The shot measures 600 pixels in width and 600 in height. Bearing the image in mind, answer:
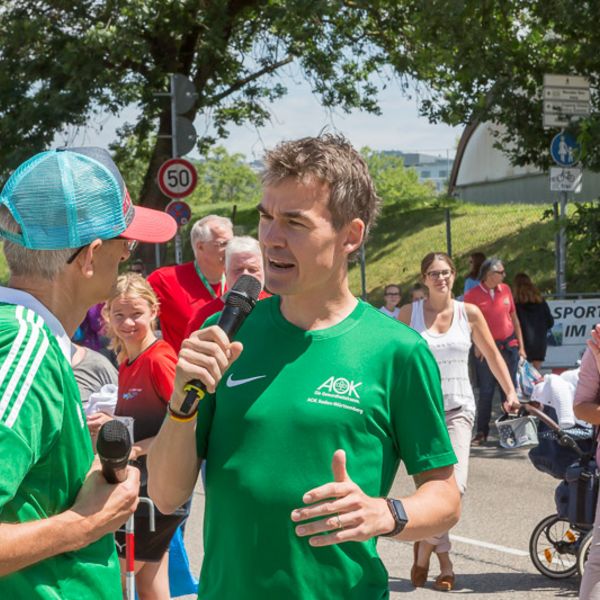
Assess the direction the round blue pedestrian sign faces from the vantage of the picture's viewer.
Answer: facing the viewer

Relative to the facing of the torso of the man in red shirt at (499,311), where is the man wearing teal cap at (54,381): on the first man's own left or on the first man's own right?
on the first man's own right

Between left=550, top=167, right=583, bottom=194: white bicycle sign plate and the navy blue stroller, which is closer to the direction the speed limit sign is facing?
the navy blue stroller

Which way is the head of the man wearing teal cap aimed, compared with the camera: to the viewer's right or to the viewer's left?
to the viewer's right

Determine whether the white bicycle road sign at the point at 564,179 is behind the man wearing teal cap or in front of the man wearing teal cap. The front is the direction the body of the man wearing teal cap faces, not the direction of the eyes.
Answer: in front

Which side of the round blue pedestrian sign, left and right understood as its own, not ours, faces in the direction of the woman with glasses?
front

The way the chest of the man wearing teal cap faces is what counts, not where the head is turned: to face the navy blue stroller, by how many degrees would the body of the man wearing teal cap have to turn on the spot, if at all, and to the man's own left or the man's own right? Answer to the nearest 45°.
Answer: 0° — they already face it

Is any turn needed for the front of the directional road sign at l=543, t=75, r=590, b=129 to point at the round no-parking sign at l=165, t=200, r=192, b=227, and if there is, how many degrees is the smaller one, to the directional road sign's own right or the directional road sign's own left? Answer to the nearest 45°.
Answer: approximately 90° to the directional road sign's own right

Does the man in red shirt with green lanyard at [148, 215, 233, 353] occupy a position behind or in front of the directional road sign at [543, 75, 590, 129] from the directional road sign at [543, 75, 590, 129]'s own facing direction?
in front

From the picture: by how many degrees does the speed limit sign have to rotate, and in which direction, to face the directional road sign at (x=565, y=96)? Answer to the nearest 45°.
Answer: approximately 45° to its left

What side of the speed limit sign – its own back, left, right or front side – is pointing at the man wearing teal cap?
front
